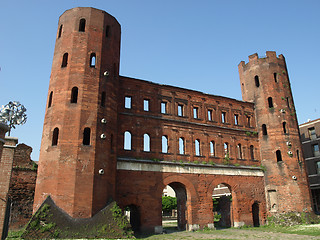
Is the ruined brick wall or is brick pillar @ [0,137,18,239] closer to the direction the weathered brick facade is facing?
the brick pillar

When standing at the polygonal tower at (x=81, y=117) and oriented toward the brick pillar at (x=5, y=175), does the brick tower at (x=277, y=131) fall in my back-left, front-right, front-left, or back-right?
back-left

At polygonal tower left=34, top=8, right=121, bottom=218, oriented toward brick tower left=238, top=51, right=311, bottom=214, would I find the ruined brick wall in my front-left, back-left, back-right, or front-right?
back-left

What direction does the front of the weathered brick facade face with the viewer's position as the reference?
facing the viewer and to the right of the viewer

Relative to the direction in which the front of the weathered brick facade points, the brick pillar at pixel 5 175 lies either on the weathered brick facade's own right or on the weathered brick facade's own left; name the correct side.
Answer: on the weathered brick facade's own right

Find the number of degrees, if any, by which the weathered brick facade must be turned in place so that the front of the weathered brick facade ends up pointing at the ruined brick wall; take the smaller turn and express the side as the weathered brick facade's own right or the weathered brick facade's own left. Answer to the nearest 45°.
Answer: approximately 135° to the weathered brick facade's own right
